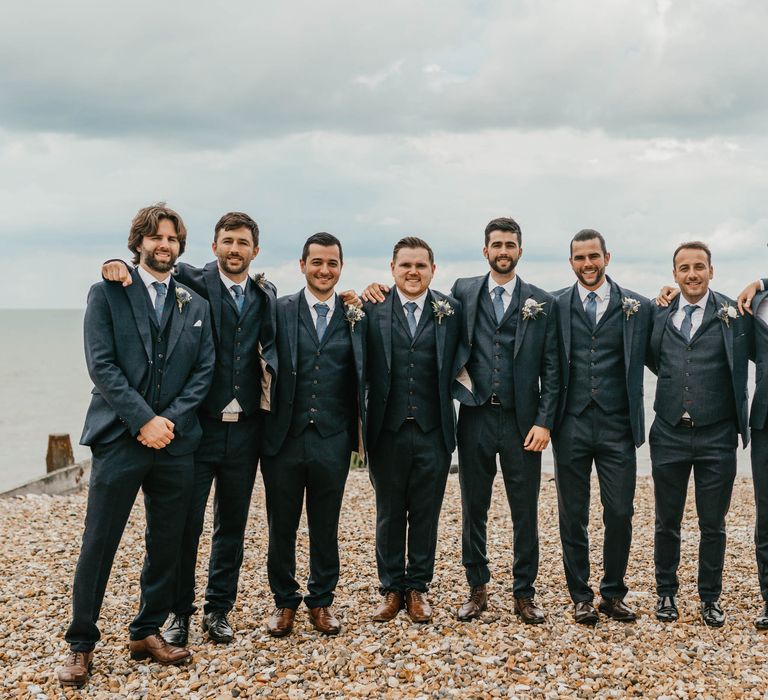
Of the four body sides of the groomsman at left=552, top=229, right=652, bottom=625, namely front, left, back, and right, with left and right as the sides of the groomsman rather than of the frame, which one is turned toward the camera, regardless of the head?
front

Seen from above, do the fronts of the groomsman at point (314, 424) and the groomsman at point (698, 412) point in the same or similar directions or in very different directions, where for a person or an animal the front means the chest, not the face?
same or similar directions

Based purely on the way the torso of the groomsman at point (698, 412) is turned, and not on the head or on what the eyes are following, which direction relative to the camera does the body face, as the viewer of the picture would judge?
toward the camera

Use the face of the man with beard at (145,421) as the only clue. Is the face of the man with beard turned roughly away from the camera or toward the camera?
toward the camera

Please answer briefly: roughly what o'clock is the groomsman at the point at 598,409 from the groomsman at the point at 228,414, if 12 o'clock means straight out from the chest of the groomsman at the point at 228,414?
the groomsman at the point at 598,409 is roughly at 9 o'clock from the groomsman at the point at 228,414.

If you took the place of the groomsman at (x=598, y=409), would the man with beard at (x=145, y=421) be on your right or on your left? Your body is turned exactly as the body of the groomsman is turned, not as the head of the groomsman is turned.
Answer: on your right

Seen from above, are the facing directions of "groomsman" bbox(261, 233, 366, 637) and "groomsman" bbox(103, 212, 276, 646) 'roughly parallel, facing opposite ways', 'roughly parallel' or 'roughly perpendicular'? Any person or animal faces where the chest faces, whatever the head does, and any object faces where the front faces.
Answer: roughly parallel

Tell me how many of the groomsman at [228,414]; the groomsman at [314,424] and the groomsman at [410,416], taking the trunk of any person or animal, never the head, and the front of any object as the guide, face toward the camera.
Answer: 3

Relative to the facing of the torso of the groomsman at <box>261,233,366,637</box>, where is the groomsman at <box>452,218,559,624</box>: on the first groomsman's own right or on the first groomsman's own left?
on the first groomsman's own left

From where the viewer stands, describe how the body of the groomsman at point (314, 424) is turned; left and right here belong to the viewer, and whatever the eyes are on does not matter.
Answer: facing the viewer

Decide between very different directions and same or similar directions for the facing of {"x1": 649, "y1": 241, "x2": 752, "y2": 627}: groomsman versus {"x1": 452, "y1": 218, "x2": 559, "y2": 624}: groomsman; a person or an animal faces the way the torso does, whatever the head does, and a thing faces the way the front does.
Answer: same or similar directions

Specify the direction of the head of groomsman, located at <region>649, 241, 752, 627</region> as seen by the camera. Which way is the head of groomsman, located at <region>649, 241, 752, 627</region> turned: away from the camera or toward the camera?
toward the camera

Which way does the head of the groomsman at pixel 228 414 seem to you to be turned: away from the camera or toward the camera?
toward the camera

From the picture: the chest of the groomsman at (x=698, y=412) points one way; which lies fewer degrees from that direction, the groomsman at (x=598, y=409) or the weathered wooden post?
the groomsman

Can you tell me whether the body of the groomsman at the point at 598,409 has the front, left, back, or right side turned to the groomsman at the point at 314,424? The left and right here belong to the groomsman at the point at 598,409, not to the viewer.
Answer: right
